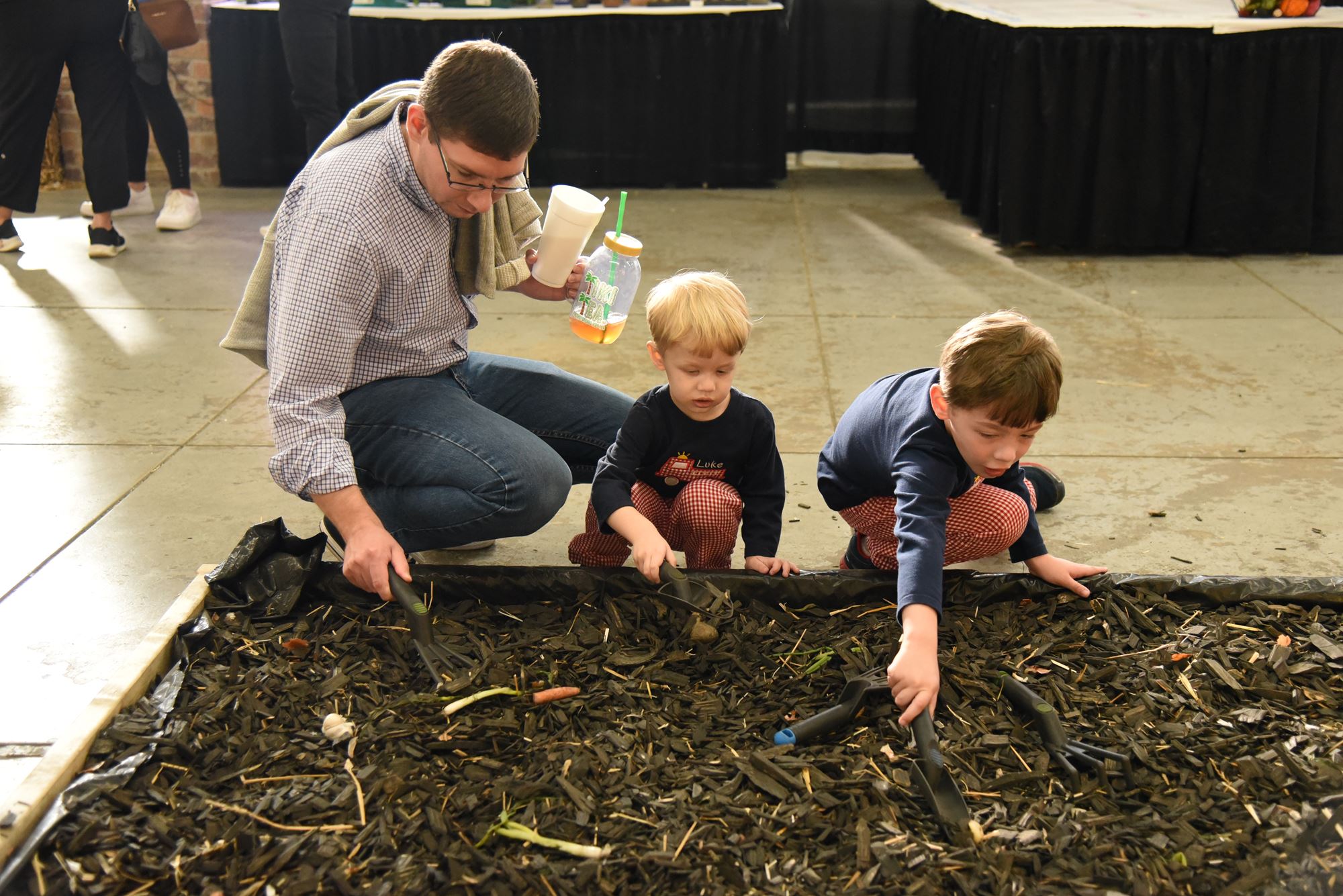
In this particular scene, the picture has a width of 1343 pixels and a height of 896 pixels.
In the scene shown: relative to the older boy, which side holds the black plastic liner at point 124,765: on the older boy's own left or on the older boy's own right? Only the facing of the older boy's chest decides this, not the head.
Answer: on the older boy's own right

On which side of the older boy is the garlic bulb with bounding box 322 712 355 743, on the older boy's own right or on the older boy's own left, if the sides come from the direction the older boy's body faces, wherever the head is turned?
on the older boy's own right

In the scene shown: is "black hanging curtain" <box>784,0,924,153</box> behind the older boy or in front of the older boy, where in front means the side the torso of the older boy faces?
behind

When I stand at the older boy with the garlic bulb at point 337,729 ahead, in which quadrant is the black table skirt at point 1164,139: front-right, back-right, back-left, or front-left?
back-right

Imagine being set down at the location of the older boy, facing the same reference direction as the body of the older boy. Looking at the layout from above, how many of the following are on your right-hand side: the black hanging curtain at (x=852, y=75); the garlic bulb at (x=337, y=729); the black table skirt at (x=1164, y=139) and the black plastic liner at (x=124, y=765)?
2
